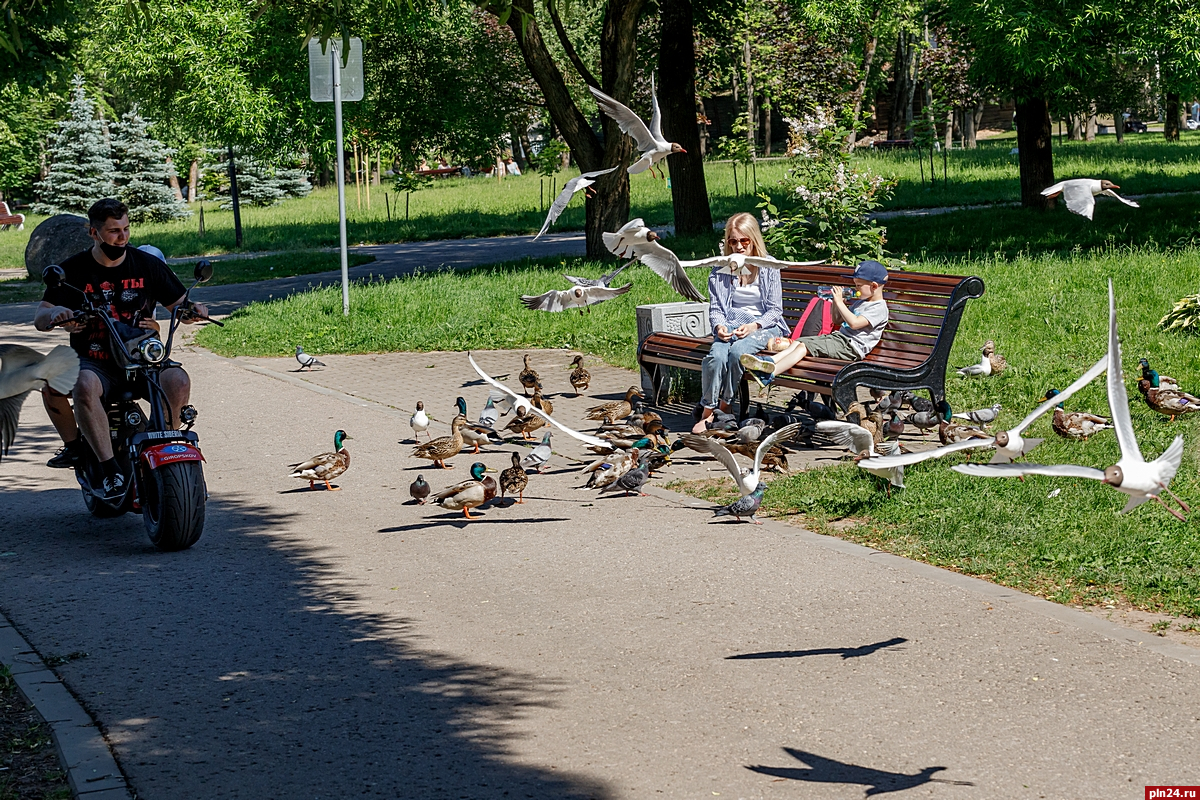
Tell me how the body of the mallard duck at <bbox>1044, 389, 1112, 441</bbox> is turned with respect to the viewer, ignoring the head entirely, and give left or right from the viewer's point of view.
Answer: facing to the left of the viewer

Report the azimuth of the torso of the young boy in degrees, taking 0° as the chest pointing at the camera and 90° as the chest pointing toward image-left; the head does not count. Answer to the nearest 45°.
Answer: approximately 90°

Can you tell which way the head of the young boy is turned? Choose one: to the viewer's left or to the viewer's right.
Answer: to the viewer's left

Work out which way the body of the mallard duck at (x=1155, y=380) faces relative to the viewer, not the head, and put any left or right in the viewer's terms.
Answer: facing to the left of the viewer

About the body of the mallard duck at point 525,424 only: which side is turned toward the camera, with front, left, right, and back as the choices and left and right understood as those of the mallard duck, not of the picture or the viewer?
right

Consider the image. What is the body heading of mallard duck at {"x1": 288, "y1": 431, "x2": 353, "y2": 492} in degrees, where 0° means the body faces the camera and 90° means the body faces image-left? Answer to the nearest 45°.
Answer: approximately 270°

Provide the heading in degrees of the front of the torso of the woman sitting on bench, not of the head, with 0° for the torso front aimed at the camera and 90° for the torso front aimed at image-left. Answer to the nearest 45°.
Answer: approximately 45°

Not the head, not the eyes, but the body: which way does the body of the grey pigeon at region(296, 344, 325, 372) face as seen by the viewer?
to the viewer's left

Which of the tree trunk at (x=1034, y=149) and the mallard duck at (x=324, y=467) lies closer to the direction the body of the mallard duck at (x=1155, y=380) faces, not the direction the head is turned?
the mallard duck

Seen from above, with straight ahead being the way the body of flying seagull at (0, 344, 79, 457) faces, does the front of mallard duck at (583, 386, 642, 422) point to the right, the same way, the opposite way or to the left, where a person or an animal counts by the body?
the opposite way

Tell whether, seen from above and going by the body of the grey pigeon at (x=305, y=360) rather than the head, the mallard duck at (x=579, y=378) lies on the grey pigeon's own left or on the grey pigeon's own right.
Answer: on the grey pigeon's own left

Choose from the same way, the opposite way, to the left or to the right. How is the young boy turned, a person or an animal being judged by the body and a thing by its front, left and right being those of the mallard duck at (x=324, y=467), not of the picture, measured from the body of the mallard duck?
the opposite way
